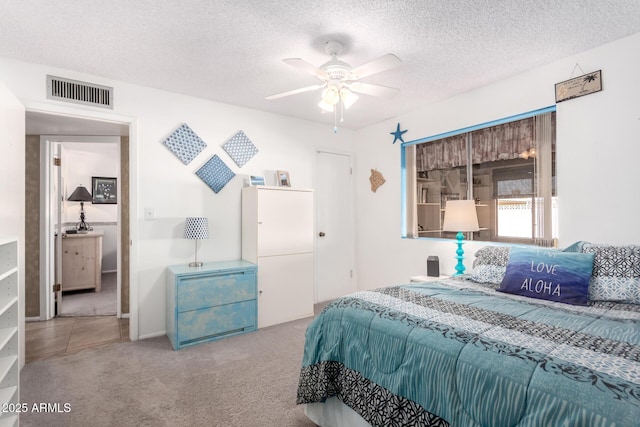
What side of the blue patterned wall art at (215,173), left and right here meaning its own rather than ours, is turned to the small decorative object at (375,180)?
left

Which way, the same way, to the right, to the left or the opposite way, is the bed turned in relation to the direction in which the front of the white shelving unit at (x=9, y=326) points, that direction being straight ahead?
the opposite way

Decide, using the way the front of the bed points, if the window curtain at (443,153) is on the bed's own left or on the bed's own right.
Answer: on the bed's own right

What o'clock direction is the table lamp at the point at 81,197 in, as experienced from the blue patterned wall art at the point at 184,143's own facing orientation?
The table lamp is roughly at 5 o'clock from the blue patterned wall art.

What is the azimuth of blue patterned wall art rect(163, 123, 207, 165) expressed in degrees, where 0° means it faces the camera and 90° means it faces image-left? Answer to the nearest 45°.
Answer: approximately 0°

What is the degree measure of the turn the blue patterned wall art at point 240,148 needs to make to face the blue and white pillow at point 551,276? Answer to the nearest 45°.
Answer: approximately 45° to its left

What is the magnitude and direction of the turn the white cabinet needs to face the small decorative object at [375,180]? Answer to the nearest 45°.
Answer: approximately 90° to its left

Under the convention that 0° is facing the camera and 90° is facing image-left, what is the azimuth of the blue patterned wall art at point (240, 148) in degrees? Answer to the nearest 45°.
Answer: approximately 0°

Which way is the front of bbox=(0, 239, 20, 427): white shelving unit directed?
to the viewer's right
